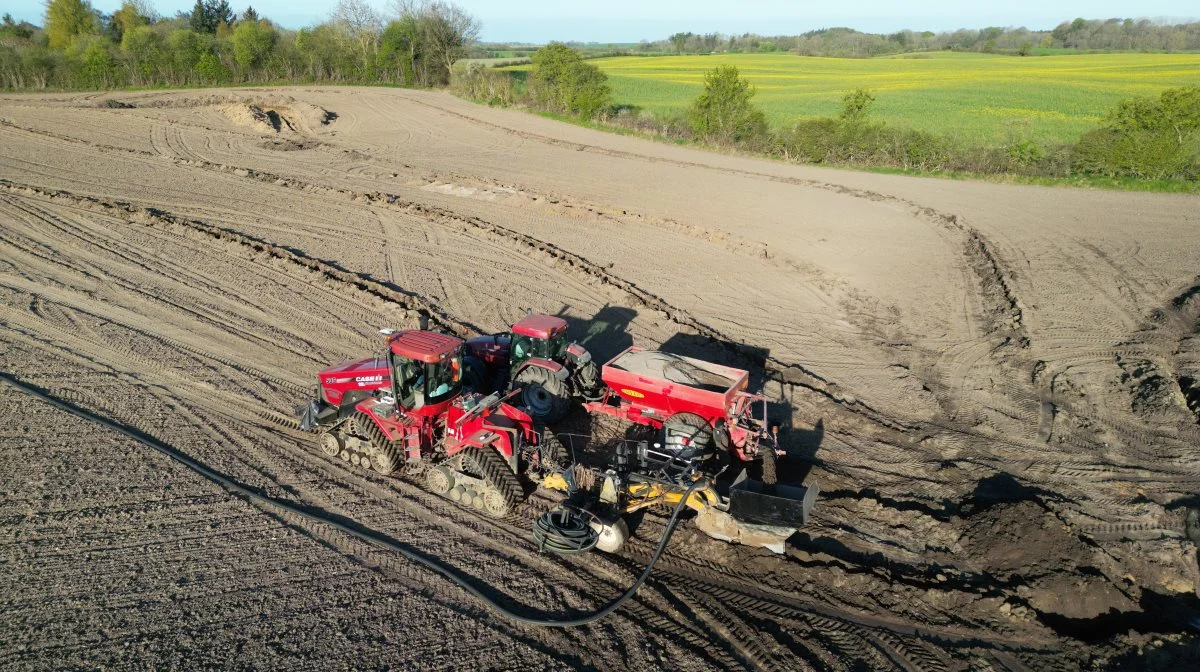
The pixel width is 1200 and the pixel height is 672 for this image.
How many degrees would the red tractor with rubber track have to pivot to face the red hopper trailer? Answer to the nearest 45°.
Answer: approximately 135° to its right

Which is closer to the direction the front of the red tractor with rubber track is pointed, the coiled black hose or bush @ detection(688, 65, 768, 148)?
the bush

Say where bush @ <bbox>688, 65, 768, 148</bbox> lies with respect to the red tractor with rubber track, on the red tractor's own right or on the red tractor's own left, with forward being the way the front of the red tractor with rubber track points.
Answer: on the red tractor's own right

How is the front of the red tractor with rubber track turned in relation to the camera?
facing away from the viewer and to the left of the viewer

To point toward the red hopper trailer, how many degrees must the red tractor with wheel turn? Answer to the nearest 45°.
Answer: approximately 180°

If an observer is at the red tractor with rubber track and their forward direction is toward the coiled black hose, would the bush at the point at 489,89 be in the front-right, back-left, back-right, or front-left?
back-left

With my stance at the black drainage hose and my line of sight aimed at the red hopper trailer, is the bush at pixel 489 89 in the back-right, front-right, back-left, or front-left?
front-left

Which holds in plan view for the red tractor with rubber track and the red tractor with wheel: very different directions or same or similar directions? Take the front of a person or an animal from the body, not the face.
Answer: same or similar directions

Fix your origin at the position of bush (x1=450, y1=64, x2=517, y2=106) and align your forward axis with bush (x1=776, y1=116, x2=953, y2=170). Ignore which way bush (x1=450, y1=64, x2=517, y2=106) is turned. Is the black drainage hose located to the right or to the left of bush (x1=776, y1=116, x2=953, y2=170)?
right

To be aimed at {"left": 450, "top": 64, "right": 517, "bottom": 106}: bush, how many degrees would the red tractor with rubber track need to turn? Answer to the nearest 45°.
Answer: approximately 45° to its right

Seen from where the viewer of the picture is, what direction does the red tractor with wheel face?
facing away from the viewer and to the left of the viewer

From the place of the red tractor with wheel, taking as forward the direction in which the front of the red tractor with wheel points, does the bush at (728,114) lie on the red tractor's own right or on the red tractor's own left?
on the red tractor's own right

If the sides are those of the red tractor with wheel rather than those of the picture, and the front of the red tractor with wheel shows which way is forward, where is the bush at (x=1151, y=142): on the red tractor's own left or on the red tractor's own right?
on the red tractor's own right

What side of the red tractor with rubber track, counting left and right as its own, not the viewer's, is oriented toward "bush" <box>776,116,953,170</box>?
right

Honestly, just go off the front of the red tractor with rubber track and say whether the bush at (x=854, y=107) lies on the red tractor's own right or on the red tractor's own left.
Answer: on the red tractor's own right
